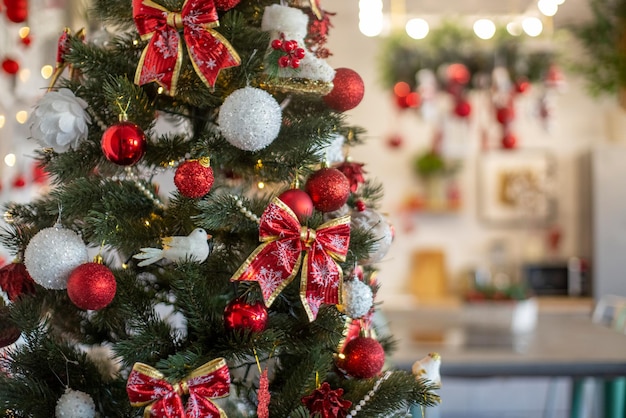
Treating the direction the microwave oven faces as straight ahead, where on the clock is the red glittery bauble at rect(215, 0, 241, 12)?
The red glittery bauble is roughly at 12 o'clock from the microwave oven.

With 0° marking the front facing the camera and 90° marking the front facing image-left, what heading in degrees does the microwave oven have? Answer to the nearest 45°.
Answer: approximately 0°

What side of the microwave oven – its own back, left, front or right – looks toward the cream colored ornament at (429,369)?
front

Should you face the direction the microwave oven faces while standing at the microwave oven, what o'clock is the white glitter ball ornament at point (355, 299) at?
The white glitter ball ornament is roughly at 12 o'clock from the microwave oven.

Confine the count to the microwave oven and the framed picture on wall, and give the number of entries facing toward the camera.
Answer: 2

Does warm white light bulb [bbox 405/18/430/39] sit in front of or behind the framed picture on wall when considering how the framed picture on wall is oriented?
in front

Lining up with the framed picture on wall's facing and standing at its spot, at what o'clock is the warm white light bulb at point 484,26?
The warm white light bulb is roughly at 12 o'clock from the framed picture on wall.

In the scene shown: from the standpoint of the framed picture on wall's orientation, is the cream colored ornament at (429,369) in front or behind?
in front

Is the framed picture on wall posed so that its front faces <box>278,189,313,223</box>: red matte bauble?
yes

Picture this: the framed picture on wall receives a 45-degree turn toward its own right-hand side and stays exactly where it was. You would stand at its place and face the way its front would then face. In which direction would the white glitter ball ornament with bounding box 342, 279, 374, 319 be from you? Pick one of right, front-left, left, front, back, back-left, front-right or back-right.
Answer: front-left

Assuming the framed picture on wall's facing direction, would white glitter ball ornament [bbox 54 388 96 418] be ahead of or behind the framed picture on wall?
ahead
